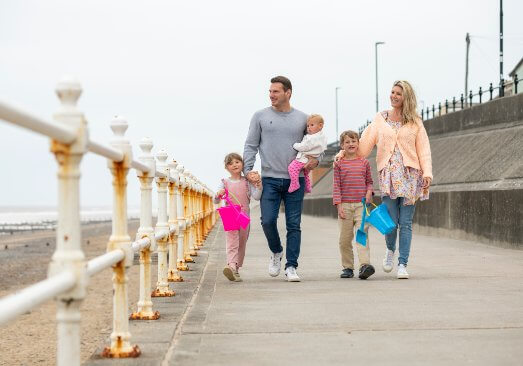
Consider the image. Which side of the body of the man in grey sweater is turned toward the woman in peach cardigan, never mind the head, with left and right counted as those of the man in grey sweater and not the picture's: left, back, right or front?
left

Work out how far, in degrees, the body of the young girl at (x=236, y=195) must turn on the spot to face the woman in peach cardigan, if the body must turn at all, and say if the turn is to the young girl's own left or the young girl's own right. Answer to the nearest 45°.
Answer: approximately 90° to the young girl's own left

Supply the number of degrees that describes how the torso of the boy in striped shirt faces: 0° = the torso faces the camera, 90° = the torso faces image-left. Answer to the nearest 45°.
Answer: approximately 0°

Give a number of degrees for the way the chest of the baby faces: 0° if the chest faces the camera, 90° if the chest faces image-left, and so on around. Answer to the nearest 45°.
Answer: approximately 45°
